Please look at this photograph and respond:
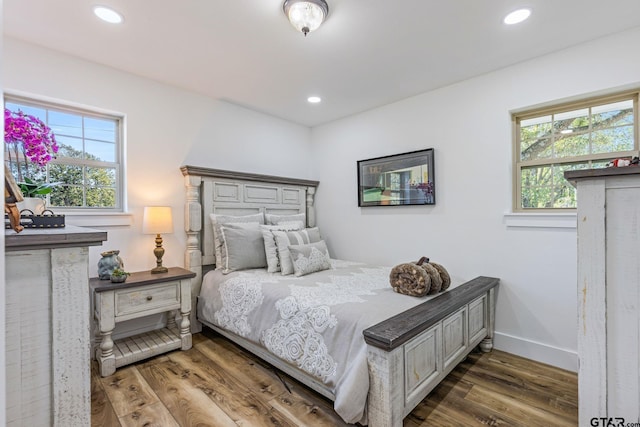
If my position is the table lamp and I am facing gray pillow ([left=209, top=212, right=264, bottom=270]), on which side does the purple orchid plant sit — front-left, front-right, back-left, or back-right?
back-right

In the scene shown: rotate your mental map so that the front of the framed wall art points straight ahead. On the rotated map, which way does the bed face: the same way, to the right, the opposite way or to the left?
to the left

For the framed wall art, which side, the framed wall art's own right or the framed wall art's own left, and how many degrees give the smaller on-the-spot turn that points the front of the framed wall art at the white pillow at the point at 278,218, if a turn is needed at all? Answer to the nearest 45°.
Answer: approximately 45° to the framed wall art's own right

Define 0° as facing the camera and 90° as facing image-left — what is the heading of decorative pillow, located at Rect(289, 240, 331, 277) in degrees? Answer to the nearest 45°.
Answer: approximately 315°

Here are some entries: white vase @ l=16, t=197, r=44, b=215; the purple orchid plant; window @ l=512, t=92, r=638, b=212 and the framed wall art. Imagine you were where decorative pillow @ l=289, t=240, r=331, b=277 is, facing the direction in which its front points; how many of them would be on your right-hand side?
2

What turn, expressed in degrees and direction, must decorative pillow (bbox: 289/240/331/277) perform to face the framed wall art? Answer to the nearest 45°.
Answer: approximately 90° to its left

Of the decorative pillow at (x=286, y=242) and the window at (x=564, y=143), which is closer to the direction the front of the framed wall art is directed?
the decorative pillow

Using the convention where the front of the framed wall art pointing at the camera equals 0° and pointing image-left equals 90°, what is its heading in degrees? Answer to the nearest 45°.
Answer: approximately 45°

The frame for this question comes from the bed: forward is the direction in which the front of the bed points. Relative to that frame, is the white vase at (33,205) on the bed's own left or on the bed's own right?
on the bed's own right

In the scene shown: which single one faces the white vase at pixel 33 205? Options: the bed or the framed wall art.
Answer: the framed wall art

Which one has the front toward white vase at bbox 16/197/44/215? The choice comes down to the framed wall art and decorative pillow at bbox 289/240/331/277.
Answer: the framed wall art

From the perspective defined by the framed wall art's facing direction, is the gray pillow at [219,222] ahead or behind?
ahead

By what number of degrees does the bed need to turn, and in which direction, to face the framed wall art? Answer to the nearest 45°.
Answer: approximately 90° to its left
